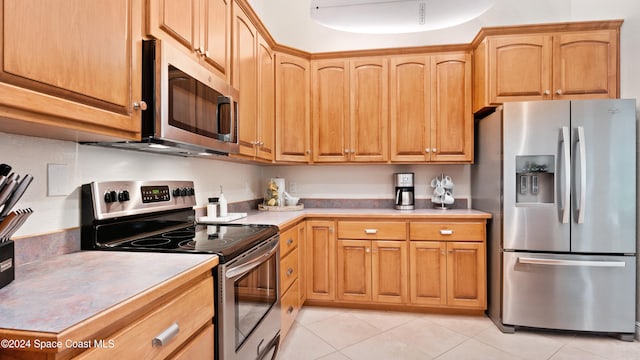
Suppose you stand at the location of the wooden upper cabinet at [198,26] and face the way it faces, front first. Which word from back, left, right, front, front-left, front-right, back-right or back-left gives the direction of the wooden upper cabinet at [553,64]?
front-left

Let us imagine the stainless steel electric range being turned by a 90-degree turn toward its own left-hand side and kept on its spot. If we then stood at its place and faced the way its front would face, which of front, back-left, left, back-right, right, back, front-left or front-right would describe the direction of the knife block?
back

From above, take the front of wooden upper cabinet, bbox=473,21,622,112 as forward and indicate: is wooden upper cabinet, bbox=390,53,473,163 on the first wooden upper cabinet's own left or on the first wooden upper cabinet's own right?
on the first wooden upper cabinet's own right

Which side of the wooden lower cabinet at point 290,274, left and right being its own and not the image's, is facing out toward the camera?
right

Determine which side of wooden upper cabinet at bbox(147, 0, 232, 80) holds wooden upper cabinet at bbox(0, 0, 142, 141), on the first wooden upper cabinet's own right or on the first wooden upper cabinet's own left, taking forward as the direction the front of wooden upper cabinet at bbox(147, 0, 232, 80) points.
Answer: on the first wooden upper cabinet's own right

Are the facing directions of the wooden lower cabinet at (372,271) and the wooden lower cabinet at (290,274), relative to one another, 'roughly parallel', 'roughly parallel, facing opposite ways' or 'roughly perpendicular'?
roughly perpendicular

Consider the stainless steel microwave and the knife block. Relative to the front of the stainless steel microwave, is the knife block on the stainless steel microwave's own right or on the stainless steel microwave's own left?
on the stainless steel microwave's own right
